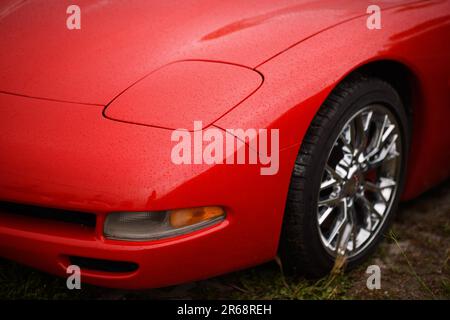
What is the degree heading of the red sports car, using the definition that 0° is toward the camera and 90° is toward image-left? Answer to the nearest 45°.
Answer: approximately 45°
